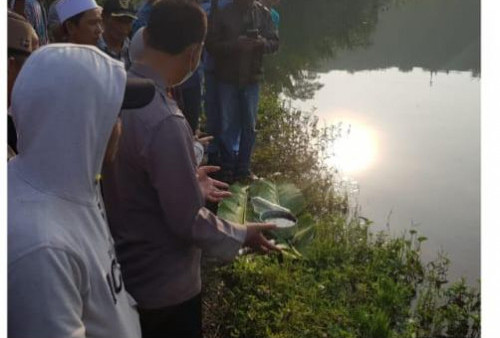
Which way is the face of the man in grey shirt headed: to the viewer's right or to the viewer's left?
to the viewer's right

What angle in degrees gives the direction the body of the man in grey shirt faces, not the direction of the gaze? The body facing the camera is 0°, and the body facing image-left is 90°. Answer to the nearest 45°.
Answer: approximately 225°
